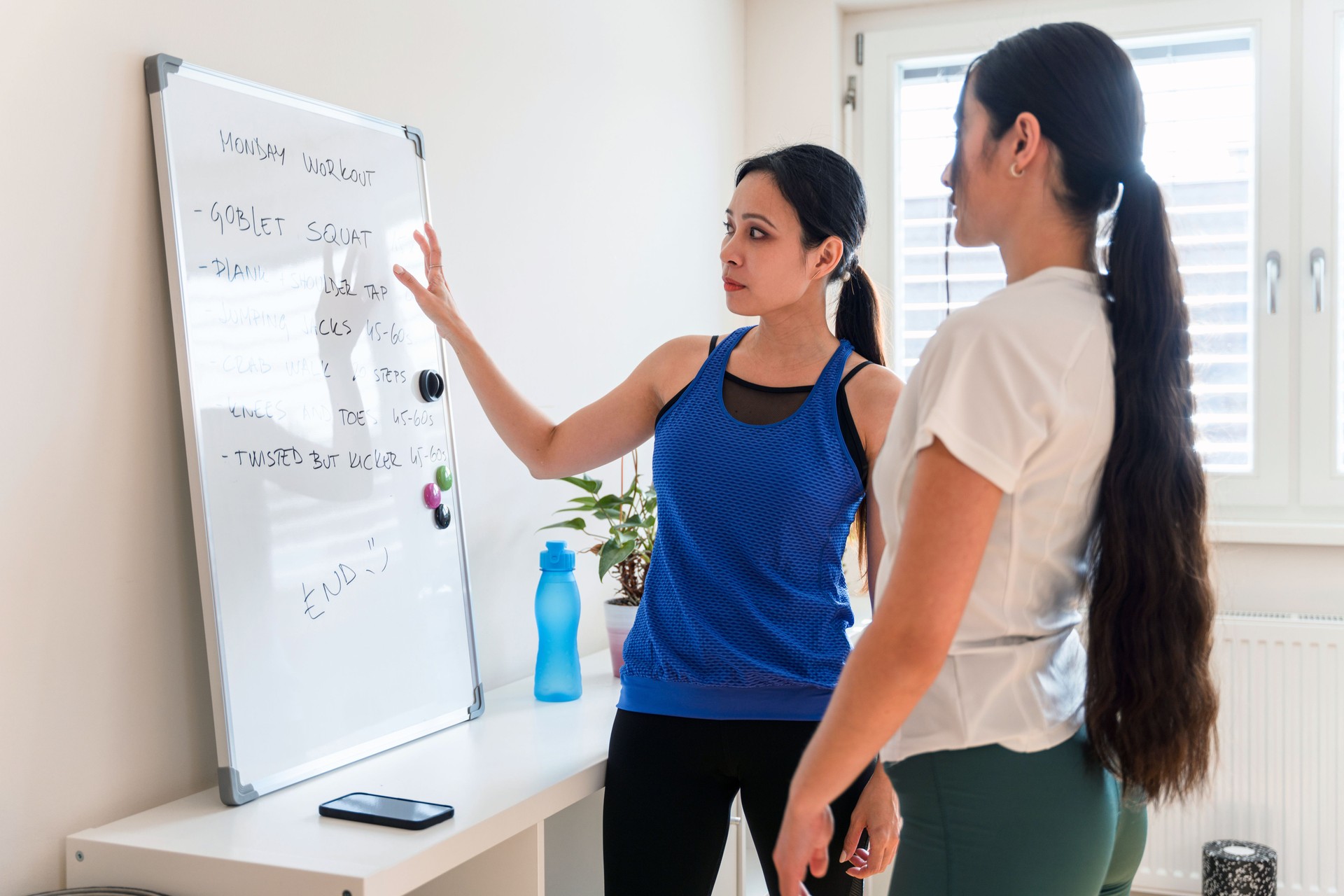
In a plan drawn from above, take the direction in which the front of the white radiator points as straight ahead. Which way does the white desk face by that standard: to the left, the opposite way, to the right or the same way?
to the left

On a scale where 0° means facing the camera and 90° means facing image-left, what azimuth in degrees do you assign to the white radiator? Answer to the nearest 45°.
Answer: approximately 0°

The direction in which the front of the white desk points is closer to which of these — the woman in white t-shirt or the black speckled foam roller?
the woman in white t-shirt

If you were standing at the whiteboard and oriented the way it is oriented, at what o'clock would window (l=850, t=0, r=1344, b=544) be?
The window is roughly at 10 o'clock from the whiteboard.

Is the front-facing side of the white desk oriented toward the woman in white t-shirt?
yes

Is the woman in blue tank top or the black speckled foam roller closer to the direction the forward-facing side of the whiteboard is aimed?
the woman in blue tank top

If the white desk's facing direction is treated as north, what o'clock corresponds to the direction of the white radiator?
The white radiator is roughly at 10 o'clock from the white desk.

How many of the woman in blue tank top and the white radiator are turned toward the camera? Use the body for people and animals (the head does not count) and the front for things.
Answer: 2
